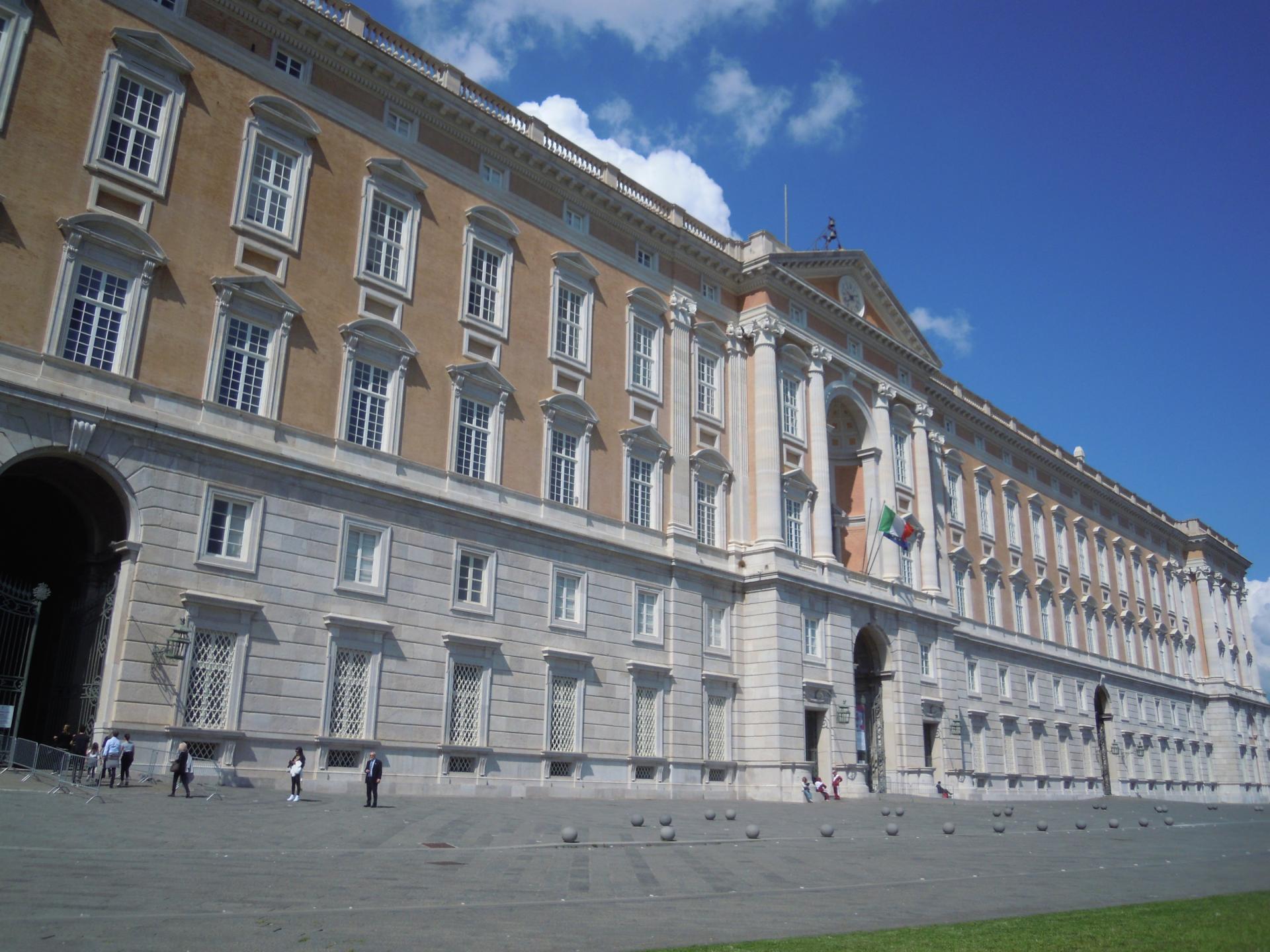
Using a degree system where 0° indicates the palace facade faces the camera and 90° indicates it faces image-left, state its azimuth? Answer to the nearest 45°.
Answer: approximately 315°
